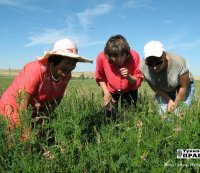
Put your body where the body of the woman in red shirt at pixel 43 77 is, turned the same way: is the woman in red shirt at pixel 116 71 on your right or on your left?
on your left

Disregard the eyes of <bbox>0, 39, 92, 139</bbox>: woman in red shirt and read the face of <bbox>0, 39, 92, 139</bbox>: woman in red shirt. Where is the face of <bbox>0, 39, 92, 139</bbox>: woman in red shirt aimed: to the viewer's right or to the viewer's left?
to the viewer's right

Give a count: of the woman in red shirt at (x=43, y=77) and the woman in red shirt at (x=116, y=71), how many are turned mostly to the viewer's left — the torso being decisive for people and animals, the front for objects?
0

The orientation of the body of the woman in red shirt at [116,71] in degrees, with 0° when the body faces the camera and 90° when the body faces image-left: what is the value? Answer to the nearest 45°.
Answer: approximately 0°

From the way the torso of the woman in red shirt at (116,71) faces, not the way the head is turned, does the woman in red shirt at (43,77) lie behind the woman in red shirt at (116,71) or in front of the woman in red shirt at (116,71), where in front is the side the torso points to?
in front
